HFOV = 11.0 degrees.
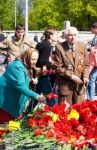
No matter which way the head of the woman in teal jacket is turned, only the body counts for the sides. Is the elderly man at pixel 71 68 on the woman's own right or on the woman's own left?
on the woman's own left

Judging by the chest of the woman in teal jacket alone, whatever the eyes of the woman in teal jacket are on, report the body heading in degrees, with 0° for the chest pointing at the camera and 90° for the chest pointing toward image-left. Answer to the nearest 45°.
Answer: approximately 270°
